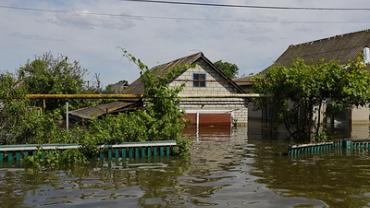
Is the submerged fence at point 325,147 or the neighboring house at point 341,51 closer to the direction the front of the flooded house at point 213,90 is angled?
the submerged fence

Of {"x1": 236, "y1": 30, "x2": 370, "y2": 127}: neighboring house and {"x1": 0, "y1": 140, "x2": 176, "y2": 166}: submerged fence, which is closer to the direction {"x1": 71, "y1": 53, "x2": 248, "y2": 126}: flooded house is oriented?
the submerged fence

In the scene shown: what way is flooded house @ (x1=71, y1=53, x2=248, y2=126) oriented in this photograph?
toward the camera

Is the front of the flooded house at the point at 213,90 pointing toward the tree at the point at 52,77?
no

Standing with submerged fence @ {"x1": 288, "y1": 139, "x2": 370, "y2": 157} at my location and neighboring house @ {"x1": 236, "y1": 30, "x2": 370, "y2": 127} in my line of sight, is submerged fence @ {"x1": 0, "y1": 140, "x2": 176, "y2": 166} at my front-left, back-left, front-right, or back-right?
back-left

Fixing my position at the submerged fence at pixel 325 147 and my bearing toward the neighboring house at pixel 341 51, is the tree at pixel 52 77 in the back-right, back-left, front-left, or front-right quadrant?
front-left

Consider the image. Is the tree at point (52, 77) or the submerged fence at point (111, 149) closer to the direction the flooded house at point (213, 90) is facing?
the submerged fence

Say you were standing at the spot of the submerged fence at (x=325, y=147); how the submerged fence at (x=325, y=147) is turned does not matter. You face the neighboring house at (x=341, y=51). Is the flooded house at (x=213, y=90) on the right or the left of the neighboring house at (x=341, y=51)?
left

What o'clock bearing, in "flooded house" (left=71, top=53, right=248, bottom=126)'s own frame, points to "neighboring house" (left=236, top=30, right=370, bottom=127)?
The neighboring house is roughly at 8 o'clock from the flooded house.

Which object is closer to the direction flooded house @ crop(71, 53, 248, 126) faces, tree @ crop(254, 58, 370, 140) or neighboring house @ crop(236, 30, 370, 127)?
the tree

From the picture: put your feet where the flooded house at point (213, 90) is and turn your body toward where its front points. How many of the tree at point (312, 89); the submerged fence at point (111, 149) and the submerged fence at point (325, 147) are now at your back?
0

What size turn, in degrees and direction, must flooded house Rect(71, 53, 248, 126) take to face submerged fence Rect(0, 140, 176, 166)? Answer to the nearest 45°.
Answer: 0° — it already faces it

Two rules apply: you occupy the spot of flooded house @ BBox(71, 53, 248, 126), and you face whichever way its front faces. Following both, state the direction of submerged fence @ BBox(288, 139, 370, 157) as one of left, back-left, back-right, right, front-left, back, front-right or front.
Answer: front
